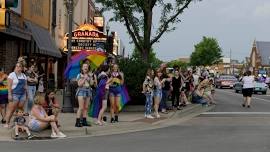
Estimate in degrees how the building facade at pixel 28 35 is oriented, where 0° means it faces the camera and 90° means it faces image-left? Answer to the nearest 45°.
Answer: approximately 315°

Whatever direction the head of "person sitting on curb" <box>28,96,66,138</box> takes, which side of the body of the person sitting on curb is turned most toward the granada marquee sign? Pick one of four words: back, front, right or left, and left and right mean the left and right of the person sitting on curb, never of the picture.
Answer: left

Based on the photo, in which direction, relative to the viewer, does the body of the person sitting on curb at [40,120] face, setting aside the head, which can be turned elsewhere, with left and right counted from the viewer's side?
facing to the right of the viewer

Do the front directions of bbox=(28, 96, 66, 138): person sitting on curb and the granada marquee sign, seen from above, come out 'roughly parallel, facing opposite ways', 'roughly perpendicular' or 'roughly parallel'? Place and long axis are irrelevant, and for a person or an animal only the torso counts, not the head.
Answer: roughly perpendicular

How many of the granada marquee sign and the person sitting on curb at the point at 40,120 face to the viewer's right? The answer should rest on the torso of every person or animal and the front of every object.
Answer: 1

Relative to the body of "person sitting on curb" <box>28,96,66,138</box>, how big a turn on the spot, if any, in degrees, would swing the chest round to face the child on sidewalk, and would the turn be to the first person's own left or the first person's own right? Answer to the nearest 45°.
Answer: approximately 180°

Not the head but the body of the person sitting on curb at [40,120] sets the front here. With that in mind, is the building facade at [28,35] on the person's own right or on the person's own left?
on the person's own left
